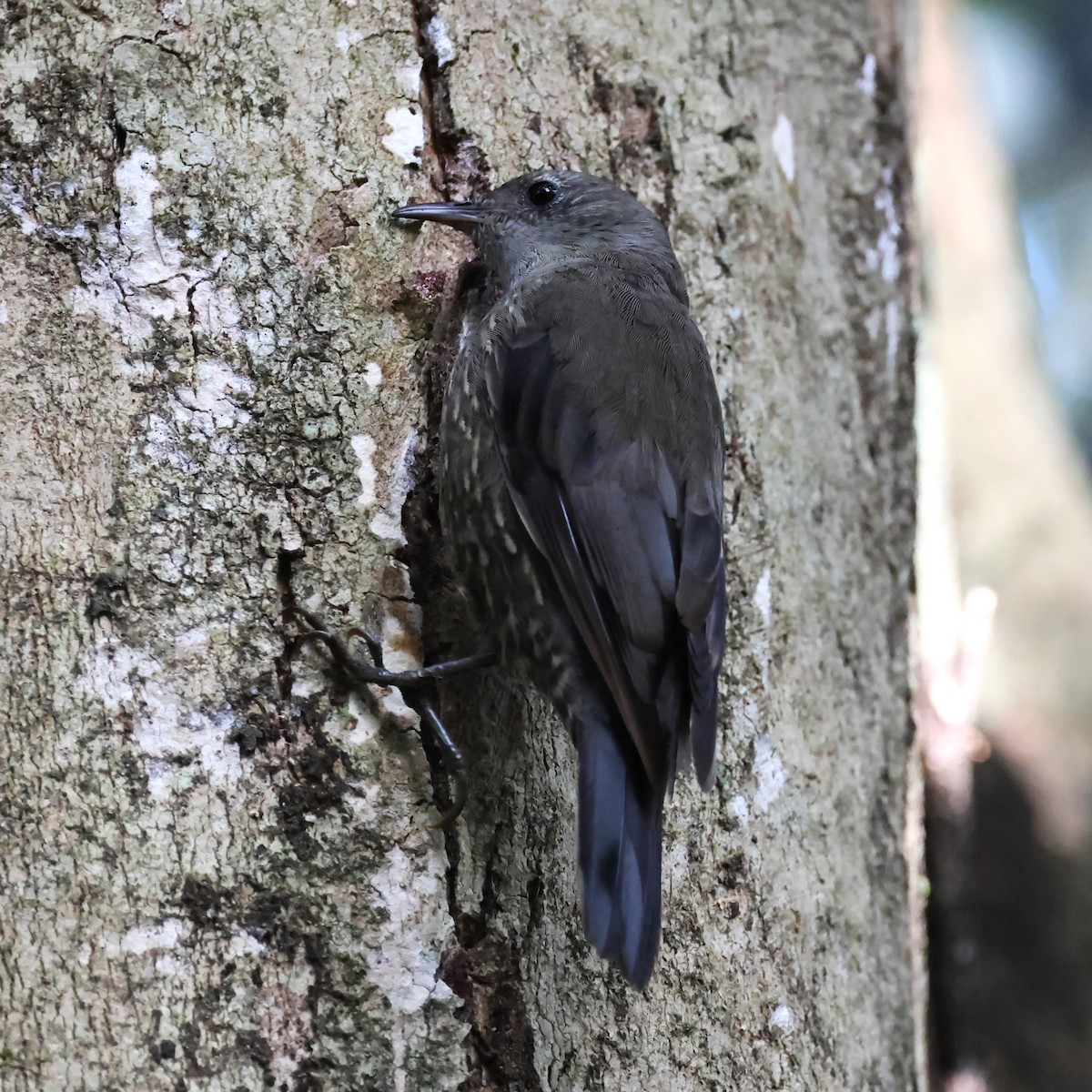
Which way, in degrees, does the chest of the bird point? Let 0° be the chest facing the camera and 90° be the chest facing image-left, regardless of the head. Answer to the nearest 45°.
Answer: approximately 135°
